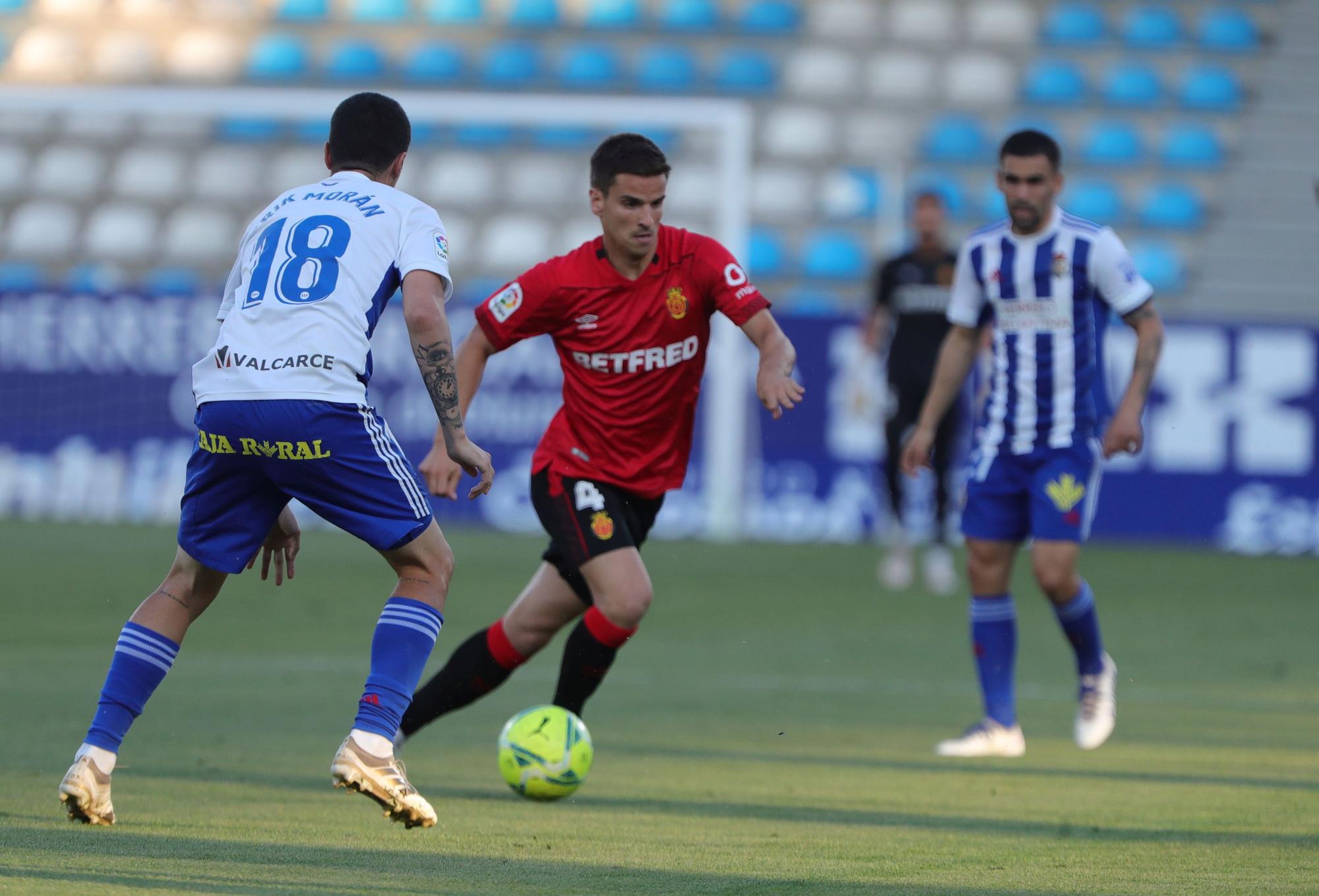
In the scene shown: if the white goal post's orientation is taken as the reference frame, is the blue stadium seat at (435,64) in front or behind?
behind

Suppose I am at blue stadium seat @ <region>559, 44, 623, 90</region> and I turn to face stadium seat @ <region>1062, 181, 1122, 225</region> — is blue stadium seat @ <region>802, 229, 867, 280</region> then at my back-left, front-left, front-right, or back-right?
front-right

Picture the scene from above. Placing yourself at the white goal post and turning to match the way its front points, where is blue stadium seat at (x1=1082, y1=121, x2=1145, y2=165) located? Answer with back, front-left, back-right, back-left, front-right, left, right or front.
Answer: back-left

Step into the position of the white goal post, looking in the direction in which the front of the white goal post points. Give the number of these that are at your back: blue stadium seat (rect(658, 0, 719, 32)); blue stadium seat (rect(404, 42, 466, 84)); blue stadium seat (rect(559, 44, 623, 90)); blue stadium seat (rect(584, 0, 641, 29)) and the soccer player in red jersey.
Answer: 4

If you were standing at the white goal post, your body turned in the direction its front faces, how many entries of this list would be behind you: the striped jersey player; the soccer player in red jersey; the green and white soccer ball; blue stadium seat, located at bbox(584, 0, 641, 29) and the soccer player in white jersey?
1

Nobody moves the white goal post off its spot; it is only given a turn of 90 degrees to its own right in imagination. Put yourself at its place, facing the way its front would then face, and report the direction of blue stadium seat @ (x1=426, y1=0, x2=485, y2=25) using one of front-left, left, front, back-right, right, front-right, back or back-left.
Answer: right

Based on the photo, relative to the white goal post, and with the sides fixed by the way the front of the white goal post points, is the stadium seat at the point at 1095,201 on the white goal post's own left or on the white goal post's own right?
on the white goal post's own left

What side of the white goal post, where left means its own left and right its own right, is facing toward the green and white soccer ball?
front

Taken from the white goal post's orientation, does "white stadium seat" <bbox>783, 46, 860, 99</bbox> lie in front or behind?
behind

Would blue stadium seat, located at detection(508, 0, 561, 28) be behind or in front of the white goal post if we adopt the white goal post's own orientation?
behind

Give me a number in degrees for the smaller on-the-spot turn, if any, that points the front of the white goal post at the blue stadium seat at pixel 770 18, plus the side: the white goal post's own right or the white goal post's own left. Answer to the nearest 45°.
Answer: approximately 180°

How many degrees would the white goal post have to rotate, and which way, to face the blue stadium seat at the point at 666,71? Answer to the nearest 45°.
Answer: approximately 180°

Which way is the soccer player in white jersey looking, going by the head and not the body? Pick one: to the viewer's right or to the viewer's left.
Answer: to the viewer's right

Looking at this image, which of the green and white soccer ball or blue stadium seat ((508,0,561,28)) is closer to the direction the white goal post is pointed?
the green and white soccer ball

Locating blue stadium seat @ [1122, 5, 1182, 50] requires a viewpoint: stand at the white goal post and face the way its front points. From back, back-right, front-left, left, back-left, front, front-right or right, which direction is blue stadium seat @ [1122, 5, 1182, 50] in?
back-left

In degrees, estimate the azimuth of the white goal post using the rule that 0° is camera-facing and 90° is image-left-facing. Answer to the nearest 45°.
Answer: approximately 0°
